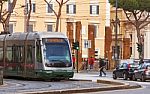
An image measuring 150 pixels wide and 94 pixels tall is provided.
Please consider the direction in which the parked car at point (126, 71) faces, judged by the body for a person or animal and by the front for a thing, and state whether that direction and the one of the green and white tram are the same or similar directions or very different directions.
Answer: very different directions

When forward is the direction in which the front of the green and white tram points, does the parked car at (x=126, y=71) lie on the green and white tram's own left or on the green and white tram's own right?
on the green and white tram's own left

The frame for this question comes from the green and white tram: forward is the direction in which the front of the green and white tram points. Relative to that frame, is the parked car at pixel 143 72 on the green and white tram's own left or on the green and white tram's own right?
on the green and white tram's own left

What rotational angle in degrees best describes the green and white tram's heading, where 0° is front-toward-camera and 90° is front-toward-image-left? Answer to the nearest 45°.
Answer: approximately 315°
